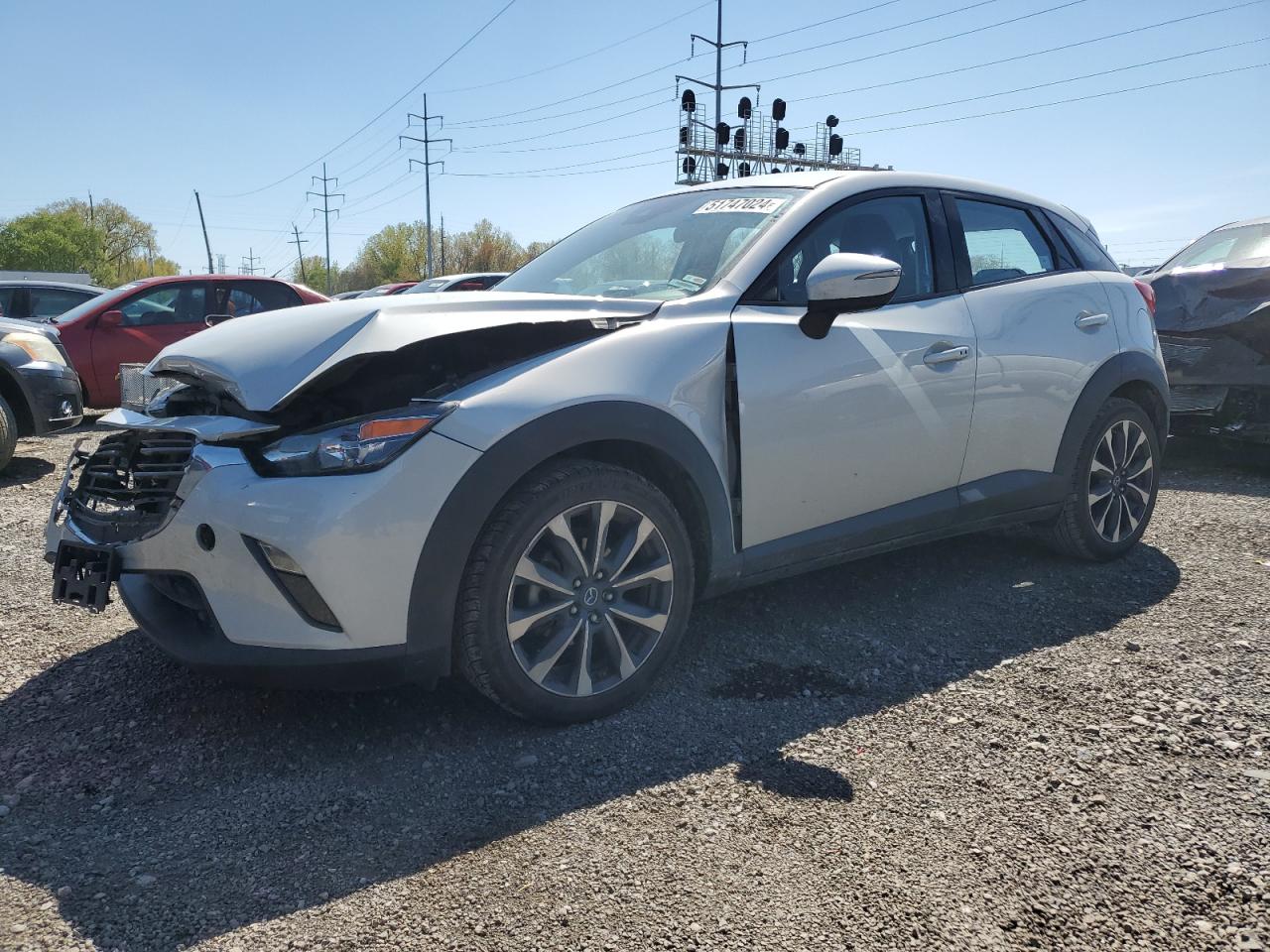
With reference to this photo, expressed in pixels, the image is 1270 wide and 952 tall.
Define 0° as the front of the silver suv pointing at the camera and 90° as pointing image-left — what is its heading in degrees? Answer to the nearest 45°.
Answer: approximately 45°
